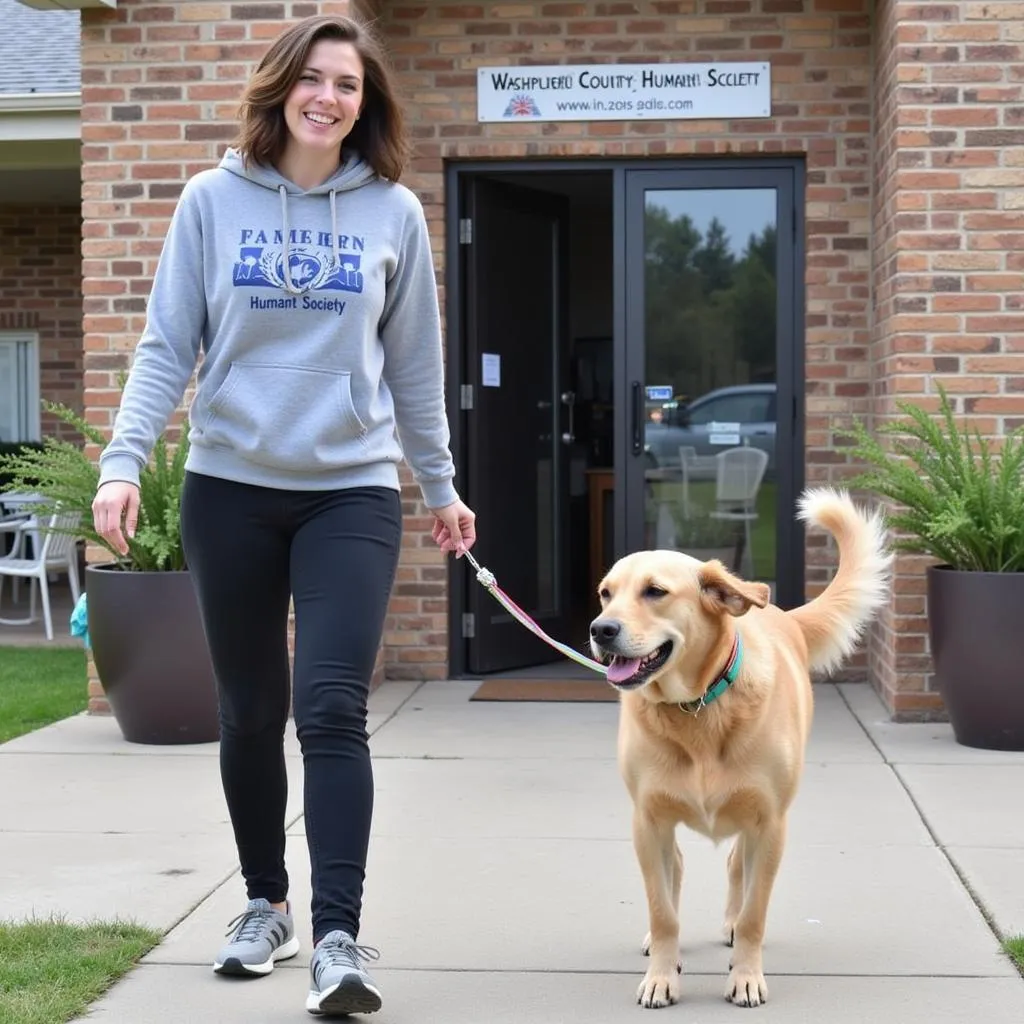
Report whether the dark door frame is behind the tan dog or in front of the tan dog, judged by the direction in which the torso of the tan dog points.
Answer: behind

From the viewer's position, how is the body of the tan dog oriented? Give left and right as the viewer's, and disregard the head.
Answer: facing the viewer

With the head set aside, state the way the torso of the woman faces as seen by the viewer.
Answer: toward the camera

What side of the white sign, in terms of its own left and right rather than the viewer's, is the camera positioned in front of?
front

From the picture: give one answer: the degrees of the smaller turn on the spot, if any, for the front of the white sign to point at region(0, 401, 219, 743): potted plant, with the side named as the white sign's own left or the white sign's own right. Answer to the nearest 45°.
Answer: approximately 45° to the white sign's own right

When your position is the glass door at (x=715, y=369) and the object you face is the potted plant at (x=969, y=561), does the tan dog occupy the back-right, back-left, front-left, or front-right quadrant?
front-right

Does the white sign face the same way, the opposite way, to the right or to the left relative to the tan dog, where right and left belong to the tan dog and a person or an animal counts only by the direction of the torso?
the same way

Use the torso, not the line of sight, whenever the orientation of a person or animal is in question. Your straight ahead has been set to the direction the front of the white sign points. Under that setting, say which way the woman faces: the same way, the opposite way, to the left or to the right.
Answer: the same way

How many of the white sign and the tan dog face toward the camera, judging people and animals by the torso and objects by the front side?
2

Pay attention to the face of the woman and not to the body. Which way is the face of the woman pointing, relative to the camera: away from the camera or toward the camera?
toward the camera

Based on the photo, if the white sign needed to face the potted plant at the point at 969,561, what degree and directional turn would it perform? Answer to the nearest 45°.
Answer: approximately 45° to its left

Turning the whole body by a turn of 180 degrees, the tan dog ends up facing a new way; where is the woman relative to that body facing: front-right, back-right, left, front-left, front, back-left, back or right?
left

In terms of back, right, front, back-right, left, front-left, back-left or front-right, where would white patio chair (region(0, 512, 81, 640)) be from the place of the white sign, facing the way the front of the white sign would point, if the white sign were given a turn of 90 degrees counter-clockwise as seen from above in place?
back-left

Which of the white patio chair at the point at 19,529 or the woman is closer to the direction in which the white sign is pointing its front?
the woman
